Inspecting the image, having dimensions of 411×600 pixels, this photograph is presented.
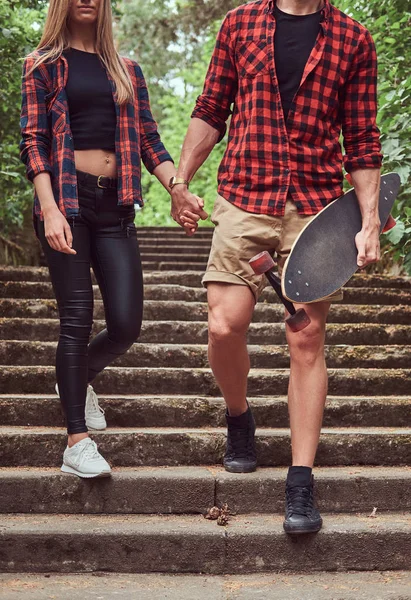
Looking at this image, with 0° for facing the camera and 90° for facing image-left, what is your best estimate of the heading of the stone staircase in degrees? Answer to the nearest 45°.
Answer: approximately 0°

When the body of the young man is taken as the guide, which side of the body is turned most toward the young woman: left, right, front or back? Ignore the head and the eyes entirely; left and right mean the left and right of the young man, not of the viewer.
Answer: right

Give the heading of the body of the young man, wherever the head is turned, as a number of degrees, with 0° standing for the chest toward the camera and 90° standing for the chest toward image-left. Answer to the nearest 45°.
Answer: approximately 0°
